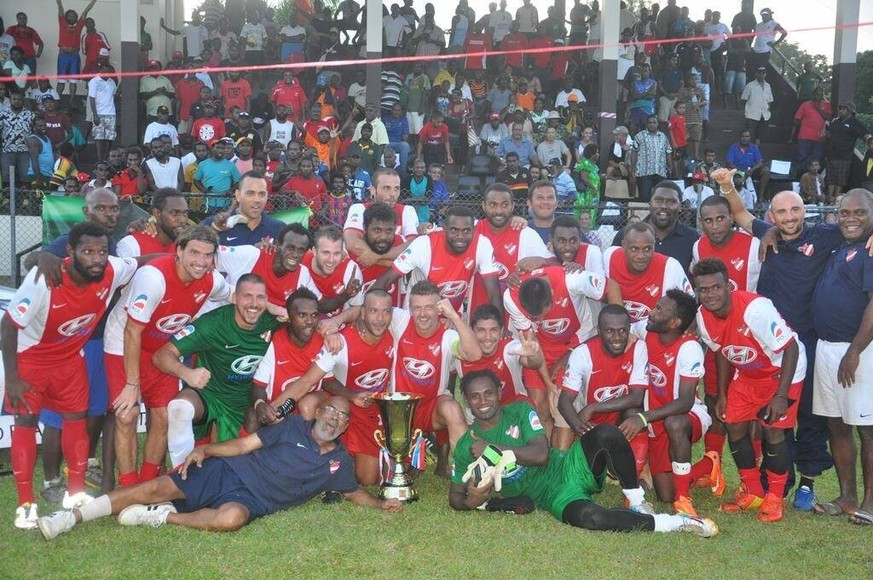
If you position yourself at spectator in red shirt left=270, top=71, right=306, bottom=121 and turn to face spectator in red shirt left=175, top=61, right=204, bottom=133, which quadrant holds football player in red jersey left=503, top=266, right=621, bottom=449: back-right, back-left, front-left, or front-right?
back-left

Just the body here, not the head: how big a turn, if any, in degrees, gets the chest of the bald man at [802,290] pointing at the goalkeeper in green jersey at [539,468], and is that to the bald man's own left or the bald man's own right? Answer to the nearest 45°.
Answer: approximately 45° to the bald man's own right

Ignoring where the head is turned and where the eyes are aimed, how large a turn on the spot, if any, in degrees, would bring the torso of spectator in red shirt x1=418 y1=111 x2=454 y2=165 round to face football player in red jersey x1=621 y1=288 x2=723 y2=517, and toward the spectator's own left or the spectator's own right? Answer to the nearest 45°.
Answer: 0° — they already face them

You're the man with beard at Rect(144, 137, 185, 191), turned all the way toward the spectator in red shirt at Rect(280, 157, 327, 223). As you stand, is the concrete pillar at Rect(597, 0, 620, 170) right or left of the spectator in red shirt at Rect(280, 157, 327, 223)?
left

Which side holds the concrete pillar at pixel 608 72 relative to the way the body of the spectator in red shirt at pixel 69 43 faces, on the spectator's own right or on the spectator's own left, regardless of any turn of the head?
on the spectator's own left

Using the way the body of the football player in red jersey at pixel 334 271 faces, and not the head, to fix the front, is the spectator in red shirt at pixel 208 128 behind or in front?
behind

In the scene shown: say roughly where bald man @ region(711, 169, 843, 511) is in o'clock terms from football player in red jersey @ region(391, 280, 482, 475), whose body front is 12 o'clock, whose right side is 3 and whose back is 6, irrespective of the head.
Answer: The bald man is roughly at 9 o'clock from the football player in red jersey.

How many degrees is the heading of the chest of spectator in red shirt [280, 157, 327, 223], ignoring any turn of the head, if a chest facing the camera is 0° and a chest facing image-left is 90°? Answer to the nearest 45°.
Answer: approximately 0°
